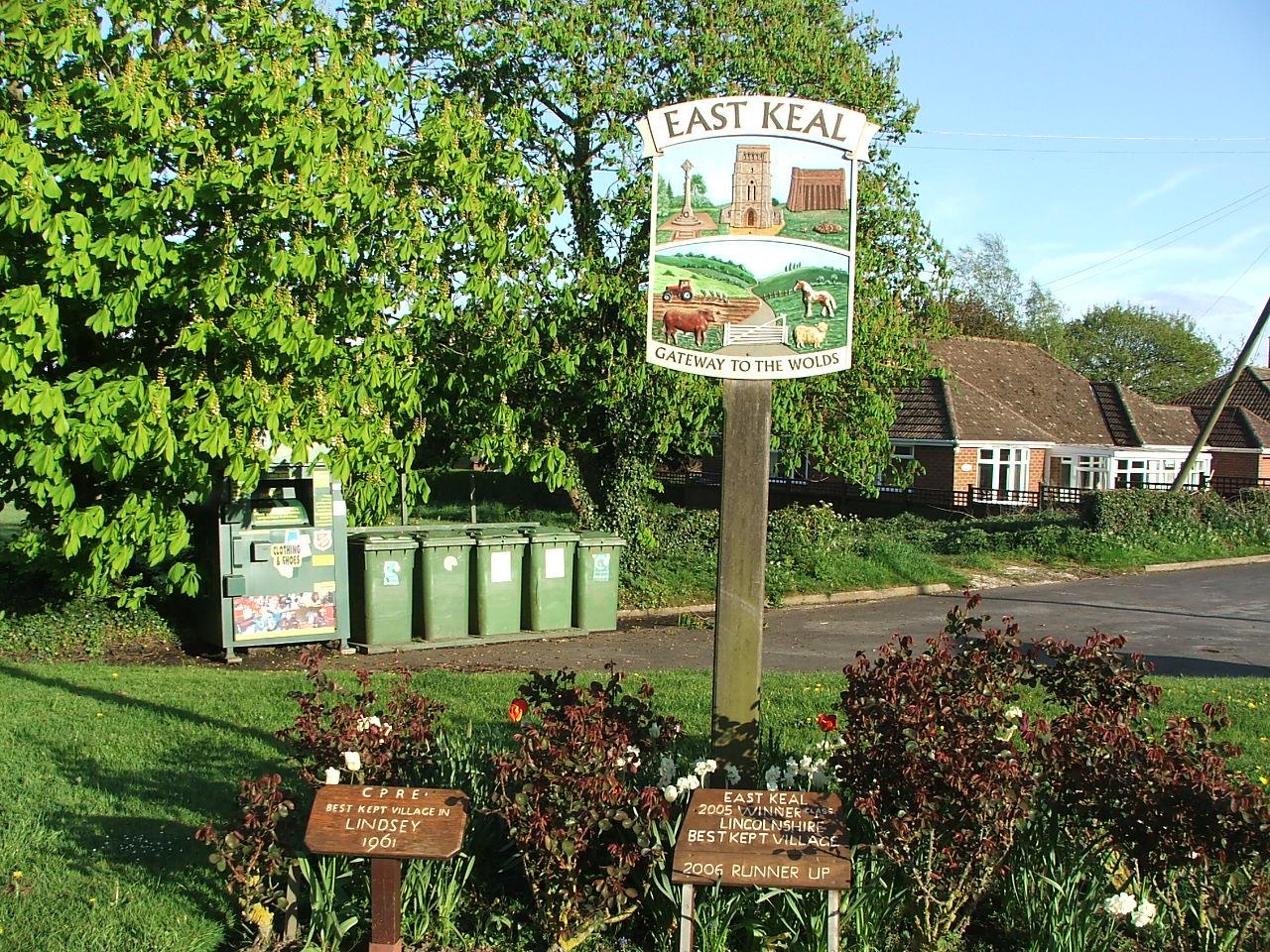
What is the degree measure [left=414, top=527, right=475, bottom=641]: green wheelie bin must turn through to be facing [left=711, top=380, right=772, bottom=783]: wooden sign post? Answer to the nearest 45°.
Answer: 0° — it already faces it

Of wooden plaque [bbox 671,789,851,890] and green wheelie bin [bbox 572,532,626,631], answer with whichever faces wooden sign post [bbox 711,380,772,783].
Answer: the green wheelie bin

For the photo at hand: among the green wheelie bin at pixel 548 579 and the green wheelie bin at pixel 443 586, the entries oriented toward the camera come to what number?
2

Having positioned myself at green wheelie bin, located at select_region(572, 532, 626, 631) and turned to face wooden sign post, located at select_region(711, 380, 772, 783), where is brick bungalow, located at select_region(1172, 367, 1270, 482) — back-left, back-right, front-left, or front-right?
back-left

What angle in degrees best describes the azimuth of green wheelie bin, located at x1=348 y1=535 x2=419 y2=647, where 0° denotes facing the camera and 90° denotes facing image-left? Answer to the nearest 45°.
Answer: approximately 0°

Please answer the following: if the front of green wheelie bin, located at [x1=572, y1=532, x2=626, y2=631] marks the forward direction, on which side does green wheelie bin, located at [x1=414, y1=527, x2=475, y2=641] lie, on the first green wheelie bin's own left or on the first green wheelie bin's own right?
on the first green wheelie bin's own right

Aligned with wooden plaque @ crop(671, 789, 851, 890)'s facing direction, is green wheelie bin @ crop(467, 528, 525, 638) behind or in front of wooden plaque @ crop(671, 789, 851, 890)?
behind

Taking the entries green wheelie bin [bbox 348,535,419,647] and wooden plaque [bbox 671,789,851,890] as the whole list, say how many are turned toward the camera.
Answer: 2
